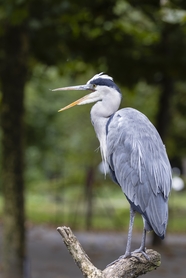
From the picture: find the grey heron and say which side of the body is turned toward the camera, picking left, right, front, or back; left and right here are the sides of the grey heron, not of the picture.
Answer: left
